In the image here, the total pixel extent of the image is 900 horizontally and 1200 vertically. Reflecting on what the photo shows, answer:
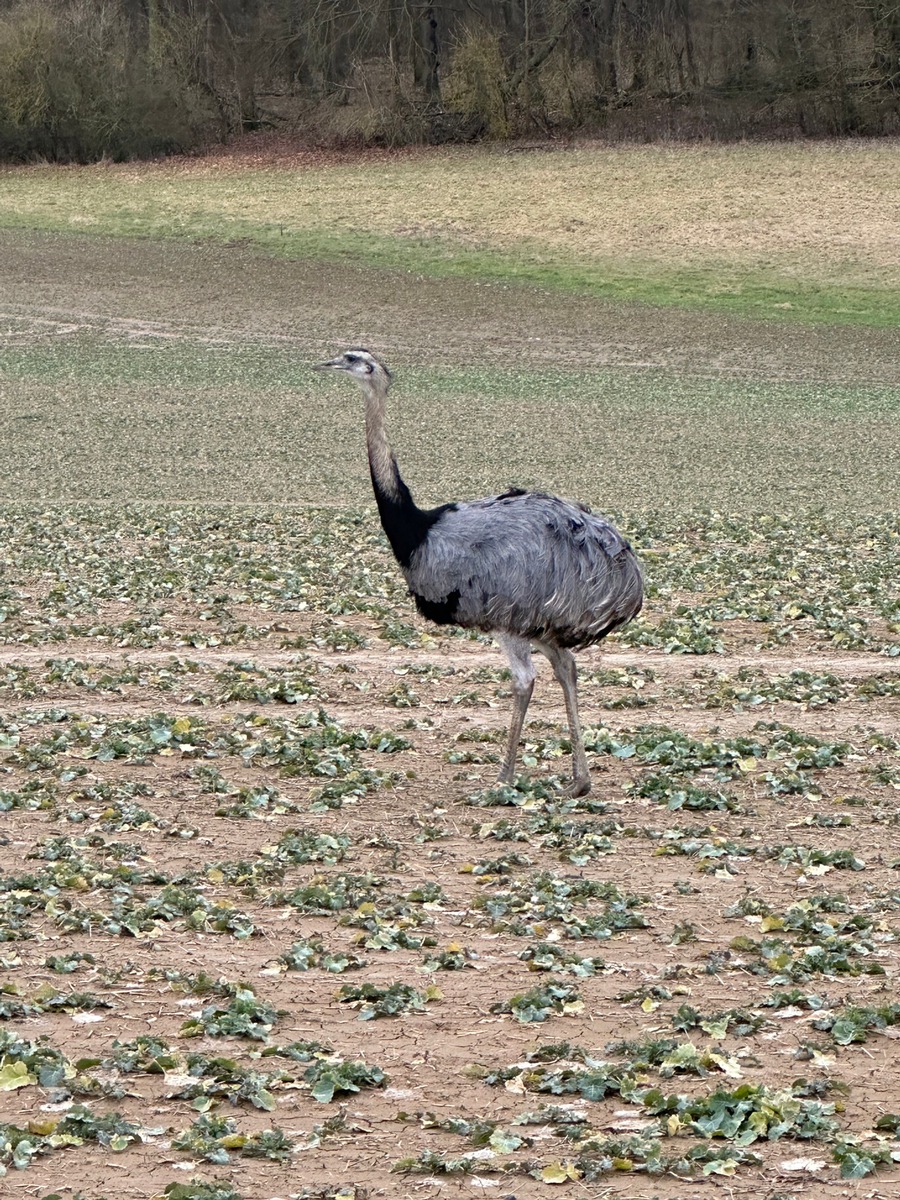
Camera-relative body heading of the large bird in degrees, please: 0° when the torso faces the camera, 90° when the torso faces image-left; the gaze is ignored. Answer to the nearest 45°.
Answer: approximately 90°
